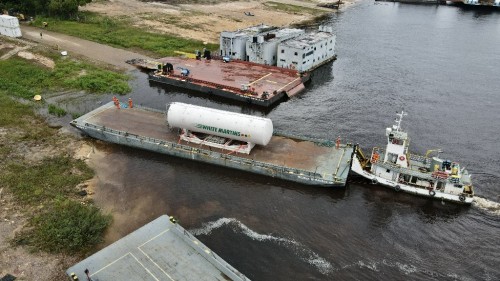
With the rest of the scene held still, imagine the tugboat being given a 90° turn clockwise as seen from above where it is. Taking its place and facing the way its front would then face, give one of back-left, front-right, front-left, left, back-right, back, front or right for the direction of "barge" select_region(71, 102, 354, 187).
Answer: left

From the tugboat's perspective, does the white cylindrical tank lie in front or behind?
in front

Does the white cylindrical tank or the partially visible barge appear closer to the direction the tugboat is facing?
the white cylindrical tank

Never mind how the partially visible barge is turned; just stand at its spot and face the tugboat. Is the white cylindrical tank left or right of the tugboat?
left

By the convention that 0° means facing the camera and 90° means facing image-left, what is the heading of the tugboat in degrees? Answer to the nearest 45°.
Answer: approximately 90°

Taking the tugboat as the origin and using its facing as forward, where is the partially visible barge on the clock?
The partially visible barge is roughly at 10 o'clock from the tugboat.
